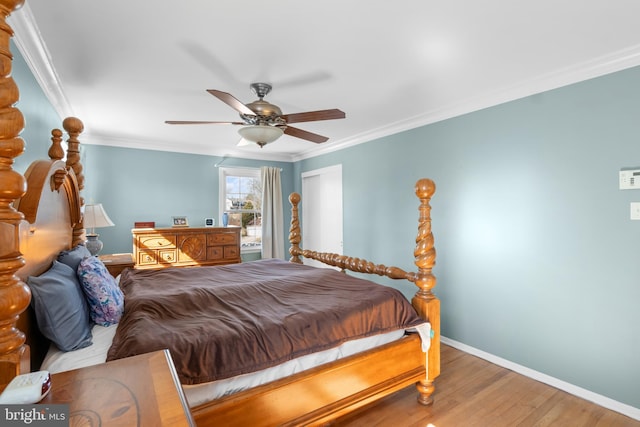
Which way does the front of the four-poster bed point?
to the viewer's right

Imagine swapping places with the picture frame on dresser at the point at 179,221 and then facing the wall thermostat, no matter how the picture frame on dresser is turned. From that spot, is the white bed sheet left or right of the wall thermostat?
right

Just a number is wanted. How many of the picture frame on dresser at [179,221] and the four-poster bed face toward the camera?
1

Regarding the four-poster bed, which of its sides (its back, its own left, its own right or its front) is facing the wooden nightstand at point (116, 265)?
left

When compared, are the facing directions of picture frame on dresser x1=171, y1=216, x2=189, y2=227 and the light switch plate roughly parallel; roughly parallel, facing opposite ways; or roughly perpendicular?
roughly perpendicular

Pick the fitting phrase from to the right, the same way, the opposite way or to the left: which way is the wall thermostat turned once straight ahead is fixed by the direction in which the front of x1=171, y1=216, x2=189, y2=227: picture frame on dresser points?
to the right

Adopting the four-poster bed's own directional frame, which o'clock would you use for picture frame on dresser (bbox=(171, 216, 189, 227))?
The picture frame on dresser is roughly at 9 o'clock from the four-poster bed.

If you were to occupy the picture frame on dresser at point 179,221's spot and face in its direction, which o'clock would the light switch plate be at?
The light switch plate is roughly at 11 o'clock from the picture frame on dresser.

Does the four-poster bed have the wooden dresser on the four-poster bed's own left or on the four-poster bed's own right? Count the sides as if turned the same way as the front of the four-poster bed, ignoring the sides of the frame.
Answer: on the four-poster bed's own left

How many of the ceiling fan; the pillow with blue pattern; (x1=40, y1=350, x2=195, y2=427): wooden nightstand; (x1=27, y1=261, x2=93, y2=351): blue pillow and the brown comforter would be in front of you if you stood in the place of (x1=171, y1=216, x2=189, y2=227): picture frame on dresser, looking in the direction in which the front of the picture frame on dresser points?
5

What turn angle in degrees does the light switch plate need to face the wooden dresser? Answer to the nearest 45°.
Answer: approximately 90° to its right
